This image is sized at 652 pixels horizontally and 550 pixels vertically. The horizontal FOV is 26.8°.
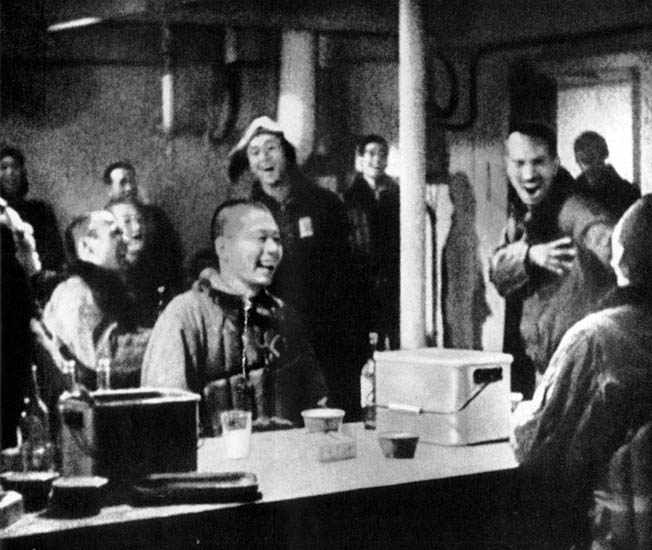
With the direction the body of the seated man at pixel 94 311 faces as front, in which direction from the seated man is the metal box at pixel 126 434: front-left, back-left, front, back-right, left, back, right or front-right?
right

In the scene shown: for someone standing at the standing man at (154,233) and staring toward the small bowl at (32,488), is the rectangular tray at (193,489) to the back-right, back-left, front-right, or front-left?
front-left

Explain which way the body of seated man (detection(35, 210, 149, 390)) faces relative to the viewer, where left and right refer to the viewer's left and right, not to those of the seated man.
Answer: facing to the right of the viewer

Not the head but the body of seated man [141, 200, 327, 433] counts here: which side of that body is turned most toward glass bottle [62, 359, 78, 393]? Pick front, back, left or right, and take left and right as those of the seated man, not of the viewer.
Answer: right

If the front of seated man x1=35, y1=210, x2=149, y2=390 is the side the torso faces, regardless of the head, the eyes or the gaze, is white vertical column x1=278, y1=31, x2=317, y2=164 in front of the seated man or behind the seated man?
in front

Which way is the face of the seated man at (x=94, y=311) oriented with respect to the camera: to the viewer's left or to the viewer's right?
to the viewer's right

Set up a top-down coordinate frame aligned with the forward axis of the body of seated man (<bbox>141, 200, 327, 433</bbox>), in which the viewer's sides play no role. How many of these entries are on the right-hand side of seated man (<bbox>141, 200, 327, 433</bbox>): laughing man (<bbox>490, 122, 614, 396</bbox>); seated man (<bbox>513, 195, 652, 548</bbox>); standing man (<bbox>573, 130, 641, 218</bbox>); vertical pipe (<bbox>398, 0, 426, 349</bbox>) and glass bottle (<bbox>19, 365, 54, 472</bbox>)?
1

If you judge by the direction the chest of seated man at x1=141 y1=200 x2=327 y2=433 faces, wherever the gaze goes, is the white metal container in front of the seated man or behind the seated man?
in front
